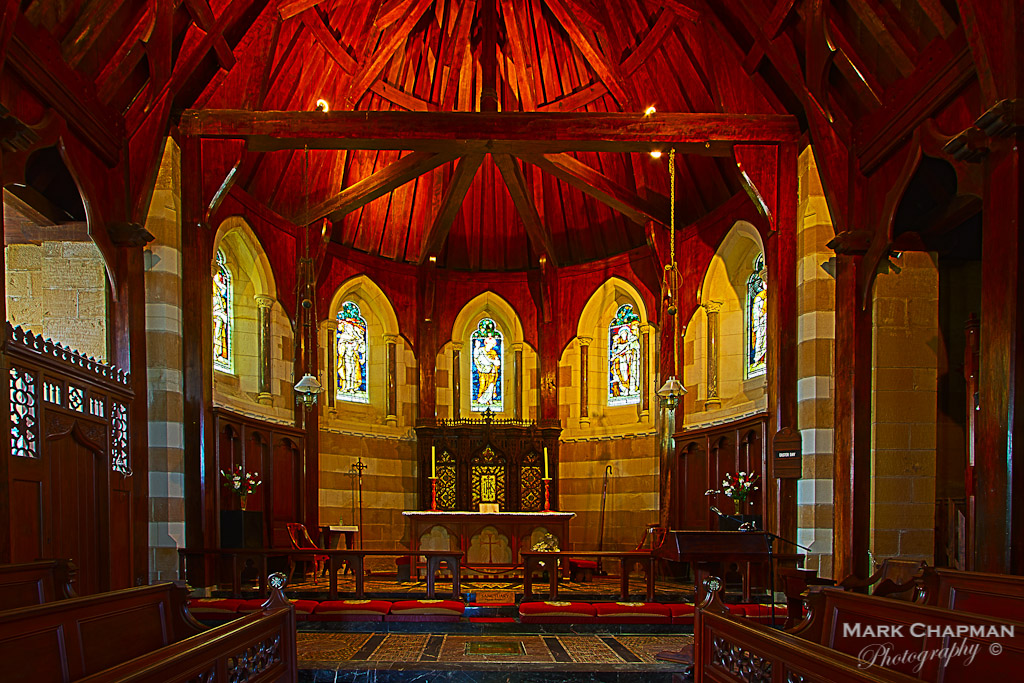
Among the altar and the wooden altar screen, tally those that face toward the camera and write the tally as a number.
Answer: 2

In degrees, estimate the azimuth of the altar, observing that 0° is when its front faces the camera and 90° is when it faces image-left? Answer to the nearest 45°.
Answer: approximately 0°

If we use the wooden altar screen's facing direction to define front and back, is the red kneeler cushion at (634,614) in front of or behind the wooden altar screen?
in front

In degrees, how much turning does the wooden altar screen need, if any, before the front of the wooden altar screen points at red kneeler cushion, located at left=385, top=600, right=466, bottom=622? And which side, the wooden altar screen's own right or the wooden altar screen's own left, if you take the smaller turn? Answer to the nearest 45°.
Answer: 0° — it already faces it

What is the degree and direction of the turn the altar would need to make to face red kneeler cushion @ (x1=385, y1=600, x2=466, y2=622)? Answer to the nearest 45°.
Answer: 0° — it already faces it

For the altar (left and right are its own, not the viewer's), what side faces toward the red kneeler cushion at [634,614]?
front
